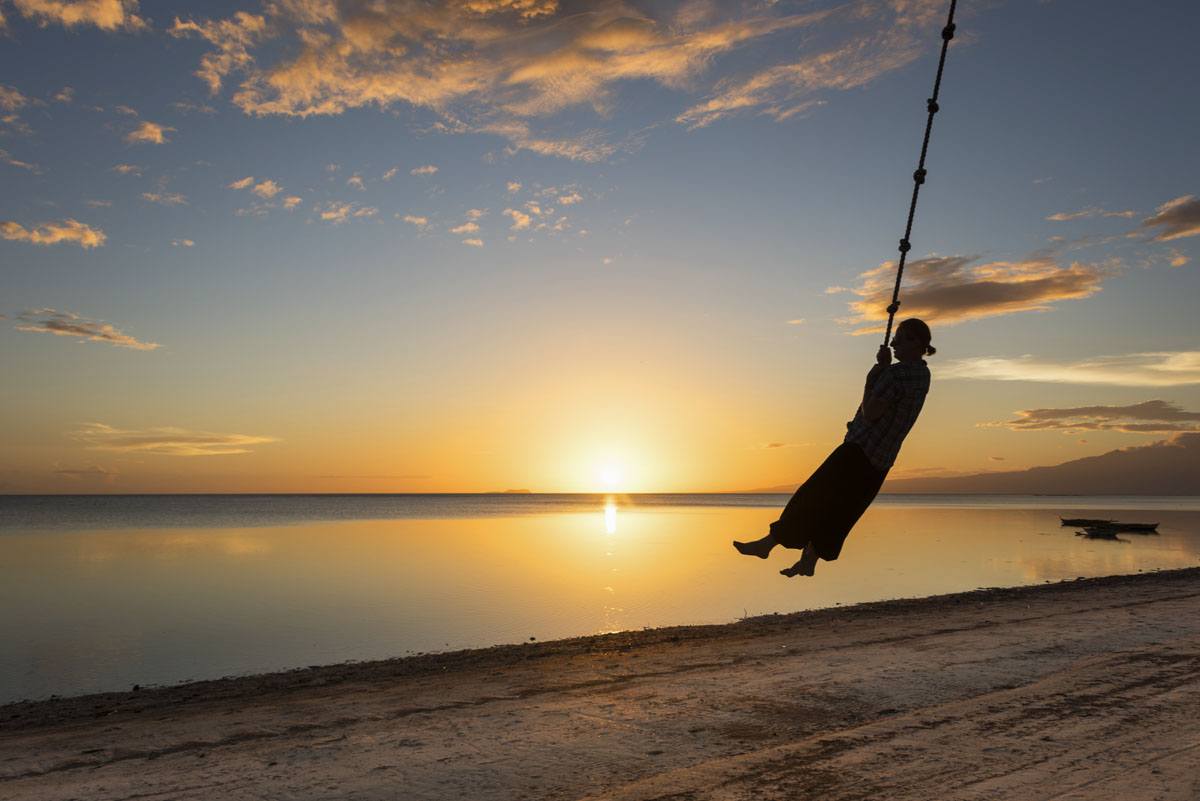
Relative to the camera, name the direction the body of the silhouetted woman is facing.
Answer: to the viewer's left

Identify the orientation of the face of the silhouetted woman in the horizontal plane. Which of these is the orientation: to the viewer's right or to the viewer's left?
to the viewer's left
